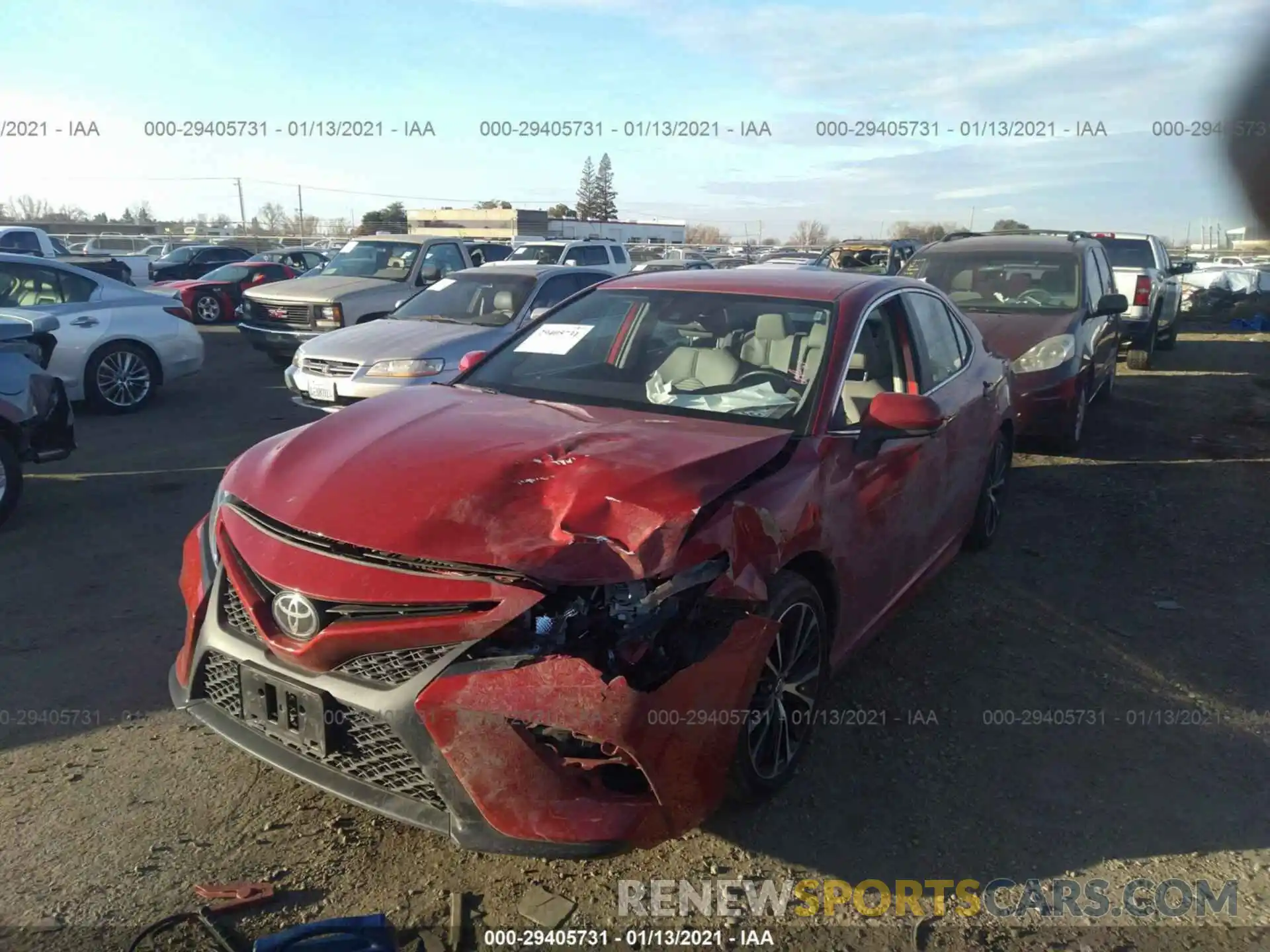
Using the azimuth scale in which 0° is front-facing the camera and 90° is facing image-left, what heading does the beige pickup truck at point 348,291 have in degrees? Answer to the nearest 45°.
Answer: approximately 45°

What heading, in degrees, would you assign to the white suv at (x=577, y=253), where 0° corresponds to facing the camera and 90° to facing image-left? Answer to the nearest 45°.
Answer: approximately 45°

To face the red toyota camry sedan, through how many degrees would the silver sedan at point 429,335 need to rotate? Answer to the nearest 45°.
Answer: approximately 45° to its left

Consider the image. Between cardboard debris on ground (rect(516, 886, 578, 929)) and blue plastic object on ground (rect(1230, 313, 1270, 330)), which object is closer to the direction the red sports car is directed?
the cardboard debris on ground

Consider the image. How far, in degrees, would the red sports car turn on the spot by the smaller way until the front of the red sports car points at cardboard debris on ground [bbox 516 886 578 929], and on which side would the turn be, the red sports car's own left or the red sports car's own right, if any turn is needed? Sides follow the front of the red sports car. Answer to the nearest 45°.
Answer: approximately 45° to the red sports car's own left

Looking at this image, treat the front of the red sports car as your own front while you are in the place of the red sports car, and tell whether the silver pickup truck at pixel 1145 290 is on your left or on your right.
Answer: on your left

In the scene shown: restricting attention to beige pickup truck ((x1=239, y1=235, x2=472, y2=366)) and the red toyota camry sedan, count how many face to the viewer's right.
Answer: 0

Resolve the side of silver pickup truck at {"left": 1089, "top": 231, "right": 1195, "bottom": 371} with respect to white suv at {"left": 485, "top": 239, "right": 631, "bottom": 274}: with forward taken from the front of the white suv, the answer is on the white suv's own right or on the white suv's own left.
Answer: on the white suv's own left

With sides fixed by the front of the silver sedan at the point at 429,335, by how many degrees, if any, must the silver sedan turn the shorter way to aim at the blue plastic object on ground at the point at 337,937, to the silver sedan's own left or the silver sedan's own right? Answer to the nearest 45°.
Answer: approximately 45° to the silver sedan's own left

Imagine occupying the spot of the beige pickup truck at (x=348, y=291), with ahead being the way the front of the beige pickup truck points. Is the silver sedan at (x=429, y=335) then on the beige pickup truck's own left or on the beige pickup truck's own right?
on the beige pickup truck's own left
